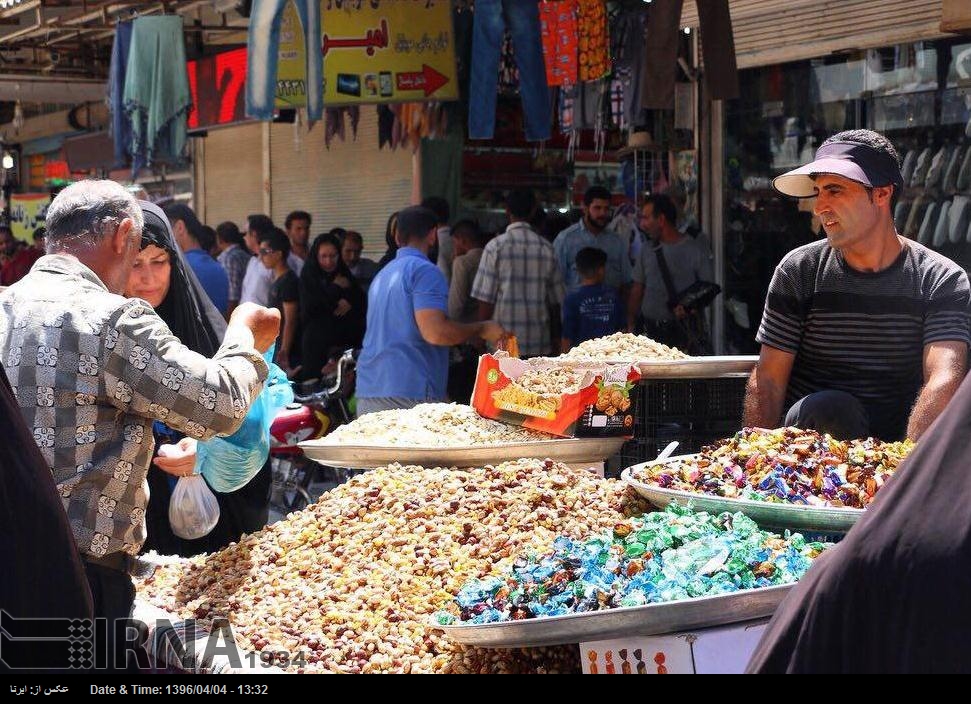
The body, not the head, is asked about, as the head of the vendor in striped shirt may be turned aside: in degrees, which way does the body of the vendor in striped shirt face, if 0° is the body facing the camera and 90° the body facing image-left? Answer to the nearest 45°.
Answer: approximately 45°

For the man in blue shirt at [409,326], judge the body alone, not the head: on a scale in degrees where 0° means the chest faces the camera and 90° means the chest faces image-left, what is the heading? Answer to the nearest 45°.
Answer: approximately 225°

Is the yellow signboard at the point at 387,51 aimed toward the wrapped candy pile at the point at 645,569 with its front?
yes

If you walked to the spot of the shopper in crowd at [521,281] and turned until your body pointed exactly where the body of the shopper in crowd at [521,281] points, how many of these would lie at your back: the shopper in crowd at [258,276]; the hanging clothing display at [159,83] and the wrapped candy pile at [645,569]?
1

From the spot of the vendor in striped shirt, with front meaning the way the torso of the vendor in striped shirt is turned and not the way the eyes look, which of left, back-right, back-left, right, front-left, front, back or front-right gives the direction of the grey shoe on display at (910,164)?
back-right

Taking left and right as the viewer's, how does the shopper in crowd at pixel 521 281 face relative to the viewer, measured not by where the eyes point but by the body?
facing away from the viewer

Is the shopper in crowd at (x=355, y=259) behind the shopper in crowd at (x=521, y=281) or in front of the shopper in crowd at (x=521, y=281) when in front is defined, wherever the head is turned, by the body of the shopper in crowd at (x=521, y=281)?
in front

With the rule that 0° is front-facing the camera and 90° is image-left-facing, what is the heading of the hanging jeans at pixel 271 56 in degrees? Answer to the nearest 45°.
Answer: approximately 0°

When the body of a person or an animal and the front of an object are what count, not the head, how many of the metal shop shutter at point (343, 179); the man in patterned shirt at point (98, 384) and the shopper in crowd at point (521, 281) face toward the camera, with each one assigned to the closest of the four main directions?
1

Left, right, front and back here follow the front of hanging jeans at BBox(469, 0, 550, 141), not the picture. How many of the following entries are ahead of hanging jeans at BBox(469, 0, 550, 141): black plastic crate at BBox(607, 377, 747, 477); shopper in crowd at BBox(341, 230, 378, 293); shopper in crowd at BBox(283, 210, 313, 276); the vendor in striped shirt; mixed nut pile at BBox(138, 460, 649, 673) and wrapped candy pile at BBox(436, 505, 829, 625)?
4

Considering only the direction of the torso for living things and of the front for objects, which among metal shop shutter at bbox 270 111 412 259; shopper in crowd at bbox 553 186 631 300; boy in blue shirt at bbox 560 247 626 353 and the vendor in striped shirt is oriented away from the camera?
the boy in blue shirt

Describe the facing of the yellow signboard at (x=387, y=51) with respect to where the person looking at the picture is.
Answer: facing the viewer

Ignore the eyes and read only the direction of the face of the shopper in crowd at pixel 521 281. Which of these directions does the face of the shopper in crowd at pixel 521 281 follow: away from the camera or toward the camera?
away from the camera

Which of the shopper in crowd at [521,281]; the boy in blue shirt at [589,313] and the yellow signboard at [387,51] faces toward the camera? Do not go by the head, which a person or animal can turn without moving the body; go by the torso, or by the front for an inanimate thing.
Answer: the yellow signboard
